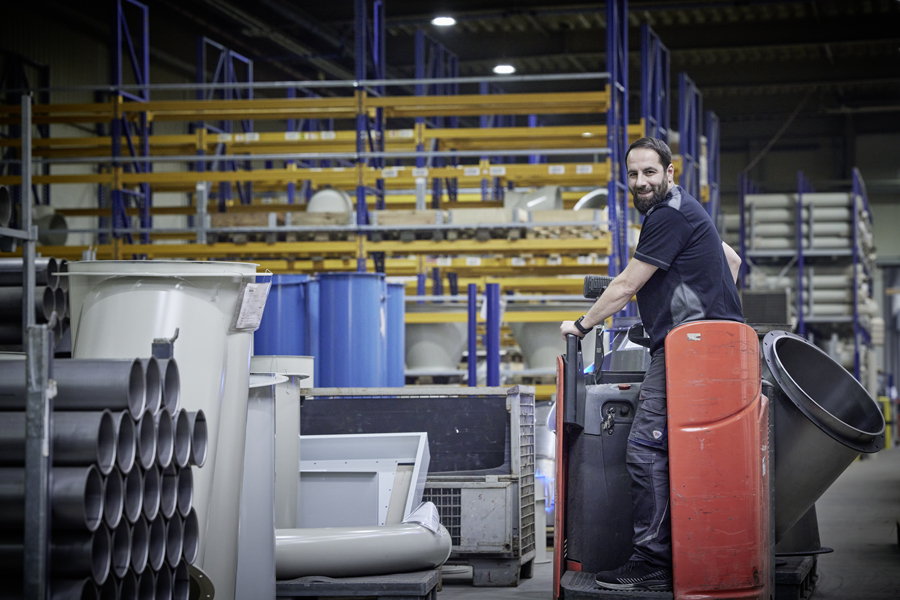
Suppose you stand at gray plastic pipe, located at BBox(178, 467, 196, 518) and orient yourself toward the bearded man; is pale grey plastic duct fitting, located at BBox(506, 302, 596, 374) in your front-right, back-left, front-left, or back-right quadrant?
front-left

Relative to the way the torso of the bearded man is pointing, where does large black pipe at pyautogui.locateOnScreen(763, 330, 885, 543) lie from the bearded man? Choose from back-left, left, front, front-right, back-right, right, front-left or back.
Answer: back-right

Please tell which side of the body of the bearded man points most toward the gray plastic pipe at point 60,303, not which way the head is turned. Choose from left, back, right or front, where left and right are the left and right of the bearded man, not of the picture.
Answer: front

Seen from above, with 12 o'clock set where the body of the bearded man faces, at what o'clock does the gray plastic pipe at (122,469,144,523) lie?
The gray plastic pipe is roughly at 11 o'clock from the bearded man.

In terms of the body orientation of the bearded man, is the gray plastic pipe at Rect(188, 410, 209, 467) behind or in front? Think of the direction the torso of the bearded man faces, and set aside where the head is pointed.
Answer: in front

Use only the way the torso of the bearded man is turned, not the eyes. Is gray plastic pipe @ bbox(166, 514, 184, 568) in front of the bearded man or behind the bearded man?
in front

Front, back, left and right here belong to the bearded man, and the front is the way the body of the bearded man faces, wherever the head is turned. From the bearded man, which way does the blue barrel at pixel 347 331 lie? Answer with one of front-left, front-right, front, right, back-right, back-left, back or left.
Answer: front-right

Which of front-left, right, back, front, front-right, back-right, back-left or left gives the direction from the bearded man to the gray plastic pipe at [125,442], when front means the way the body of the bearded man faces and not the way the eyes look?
front-left

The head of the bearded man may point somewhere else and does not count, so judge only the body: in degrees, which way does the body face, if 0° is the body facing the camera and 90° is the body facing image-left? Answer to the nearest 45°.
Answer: approximately 90°

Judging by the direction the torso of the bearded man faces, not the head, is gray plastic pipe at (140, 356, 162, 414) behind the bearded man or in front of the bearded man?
in front

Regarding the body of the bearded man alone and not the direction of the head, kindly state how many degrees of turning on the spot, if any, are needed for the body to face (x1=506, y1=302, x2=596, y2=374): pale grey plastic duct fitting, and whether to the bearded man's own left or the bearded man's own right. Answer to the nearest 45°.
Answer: approximately 90° to the bearded man's own right

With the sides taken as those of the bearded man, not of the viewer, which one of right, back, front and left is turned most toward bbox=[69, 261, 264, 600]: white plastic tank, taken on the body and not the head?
front

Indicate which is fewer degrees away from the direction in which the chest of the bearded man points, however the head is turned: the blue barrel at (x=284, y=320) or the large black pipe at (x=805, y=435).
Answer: the blue barrel

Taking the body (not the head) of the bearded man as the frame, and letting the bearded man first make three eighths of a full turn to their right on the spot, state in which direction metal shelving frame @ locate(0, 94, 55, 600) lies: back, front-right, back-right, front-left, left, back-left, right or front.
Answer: back
